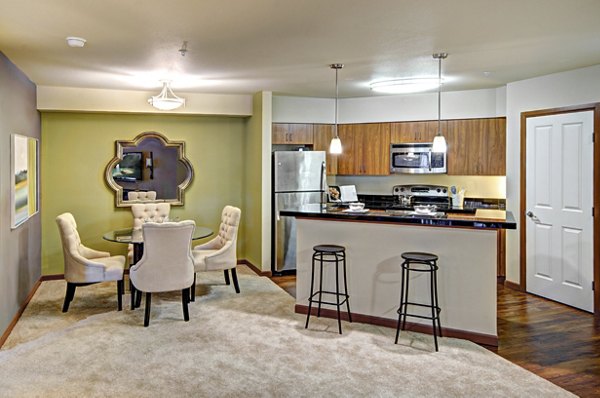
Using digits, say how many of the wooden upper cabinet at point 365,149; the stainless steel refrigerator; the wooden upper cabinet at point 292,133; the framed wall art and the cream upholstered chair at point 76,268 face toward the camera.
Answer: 3

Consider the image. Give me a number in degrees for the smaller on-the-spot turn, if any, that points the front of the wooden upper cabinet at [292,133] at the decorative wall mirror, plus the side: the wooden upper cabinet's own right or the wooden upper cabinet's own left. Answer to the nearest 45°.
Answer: approximately 90° to the wooden upper cabinet's own right

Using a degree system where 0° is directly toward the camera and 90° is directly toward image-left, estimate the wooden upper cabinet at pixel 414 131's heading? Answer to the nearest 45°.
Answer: approximately 0°

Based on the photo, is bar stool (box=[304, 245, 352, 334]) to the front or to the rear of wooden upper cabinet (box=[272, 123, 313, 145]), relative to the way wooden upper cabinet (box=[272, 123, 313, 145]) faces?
to the front

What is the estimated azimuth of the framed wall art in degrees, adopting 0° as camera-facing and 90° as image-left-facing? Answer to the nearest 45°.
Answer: approximately 270°

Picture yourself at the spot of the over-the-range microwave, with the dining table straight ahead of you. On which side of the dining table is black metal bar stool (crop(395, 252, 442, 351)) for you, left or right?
left
